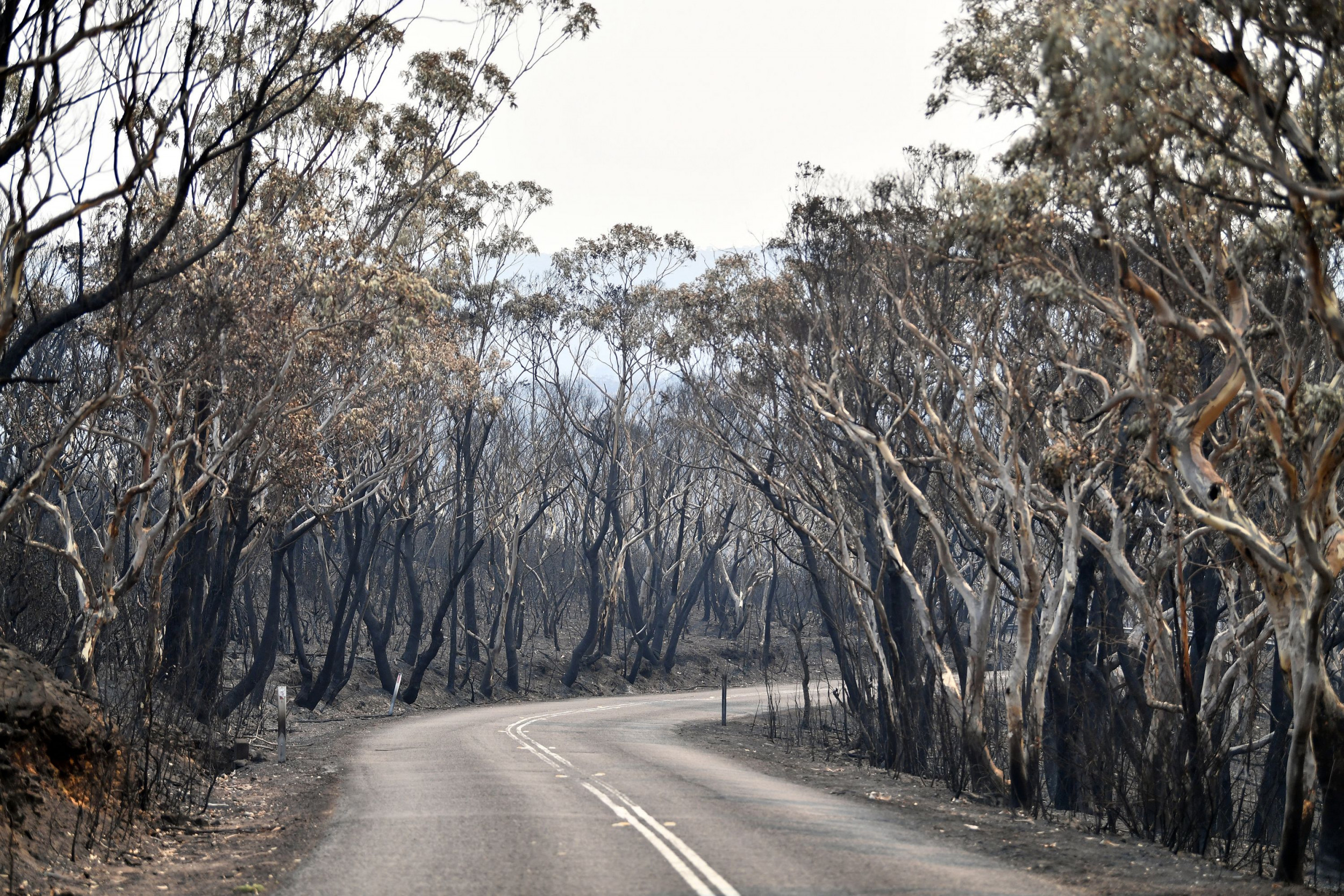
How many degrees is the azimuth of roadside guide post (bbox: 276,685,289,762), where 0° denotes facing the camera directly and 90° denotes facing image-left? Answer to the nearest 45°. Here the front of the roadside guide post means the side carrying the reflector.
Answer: approximately 0°

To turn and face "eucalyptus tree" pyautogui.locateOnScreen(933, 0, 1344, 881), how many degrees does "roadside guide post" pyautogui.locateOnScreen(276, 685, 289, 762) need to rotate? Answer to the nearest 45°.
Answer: approximately 45° to its left
